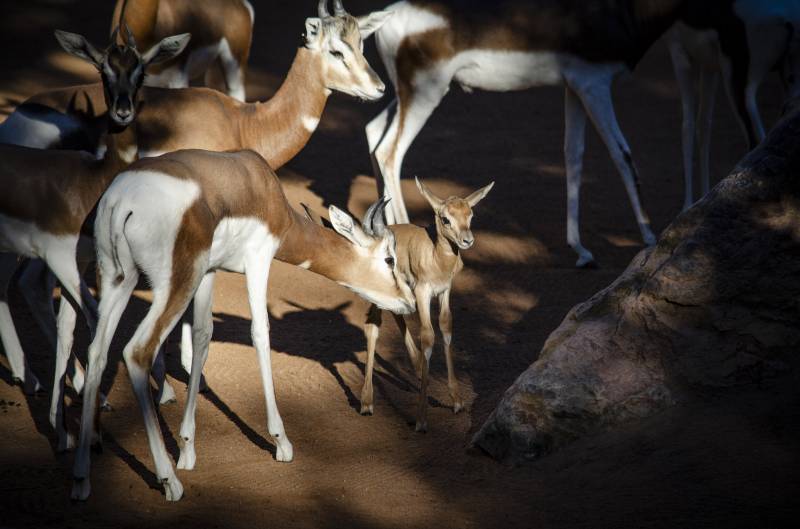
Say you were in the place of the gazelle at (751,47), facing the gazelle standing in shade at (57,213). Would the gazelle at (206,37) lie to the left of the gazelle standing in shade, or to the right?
right

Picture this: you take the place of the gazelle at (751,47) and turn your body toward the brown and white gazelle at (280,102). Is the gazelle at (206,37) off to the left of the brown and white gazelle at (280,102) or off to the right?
right

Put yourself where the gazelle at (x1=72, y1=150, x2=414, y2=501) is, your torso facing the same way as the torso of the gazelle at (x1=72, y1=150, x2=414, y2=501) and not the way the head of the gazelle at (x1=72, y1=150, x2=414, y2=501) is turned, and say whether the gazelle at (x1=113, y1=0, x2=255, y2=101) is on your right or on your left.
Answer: on your left

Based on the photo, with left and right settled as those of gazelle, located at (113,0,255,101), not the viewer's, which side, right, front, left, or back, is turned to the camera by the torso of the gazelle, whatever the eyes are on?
left

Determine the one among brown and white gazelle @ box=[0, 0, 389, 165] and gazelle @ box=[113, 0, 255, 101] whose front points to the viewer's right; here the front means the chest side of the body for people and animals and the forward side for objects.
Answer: the brown and white gazelle

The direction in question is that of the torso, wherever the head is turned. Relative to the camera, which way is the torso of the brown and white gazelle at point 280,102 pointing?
to the viewer's right

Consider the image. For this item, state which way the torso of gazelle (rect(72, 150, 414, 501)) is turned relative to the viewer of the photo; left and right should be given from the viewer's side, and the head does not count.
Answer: facing away from the viewer and to the right of the viewer
